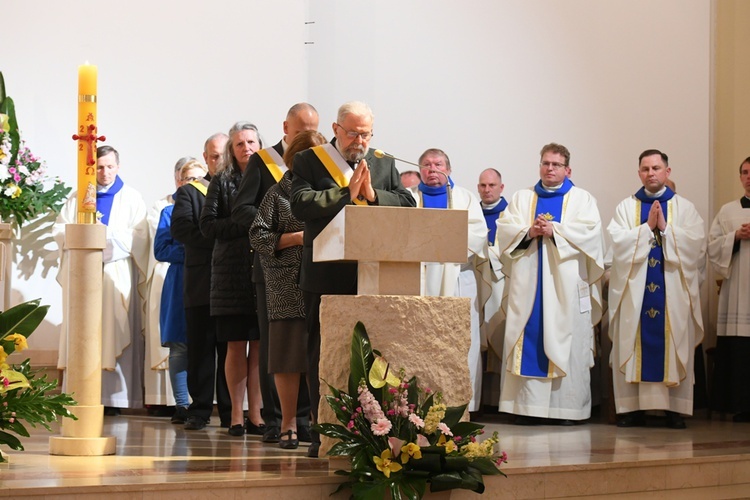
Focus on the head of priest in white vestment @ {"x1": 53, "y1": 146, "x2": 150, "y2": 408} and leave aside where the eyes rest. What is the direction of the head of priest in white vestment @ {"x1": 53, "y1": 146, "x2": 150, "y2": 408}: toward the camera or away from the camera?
toward the camera

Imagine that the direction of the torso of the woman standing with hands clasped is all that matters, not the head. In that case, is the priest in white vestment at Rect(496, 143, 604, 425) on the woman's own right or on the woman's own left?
on the woman's own left

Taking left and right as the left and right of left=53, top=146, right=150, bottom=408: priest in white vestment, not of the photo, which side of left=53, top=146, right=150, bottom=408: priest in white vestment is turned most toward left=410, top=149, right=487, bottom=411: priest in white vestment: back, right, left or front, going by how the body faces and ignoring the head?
left

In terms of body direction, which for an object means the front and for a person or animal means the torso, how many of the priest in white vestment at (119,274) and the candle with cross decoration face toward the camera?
2

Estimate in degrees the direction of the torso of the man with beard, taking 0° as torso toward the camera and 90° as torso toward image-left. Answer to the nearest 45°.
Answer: approximately 315°

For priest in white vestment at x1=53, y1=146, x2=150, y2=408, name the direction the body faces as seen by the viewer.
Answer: toward the camera

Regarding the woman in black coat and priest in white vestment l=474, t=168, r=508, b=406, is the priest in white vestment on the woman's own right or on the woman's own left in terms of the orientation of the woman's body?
on the woman's own left

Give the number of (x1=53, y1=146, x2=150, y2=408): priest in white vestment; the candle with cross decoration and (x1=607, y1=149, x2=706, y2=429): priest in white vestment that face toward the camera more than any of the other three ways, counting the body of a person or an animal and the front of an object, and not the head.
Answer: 3

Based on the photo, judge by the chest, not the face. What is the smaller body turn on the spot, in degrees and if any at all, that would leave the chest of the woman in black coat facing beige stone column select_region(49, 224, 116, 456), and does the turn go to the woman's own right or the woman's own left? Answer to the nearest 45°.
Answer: approximately 90° to the woman's own right

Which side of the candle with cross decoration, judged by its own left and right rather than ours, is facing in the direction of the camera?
front

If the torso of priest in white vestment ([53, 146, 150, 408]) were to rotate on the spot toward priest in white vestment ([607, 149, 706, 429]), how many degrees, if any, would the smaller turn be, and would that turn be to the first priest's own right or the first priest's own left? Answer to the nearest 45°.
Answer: approximately 90° to the first priest's own left

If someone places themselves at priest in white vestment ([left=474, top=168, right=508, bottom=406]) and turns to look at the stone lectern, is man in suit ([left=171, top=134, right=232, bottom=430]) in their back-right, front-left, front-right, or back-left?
front-right

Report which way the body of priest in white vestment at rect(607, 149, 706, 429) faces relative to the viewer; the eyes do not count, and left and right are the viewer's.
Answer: facing the viewer

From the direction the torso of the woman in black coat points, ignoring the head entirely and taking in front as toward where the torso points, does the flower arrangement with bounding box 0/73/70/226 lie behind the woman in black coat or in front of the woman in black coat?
behind
